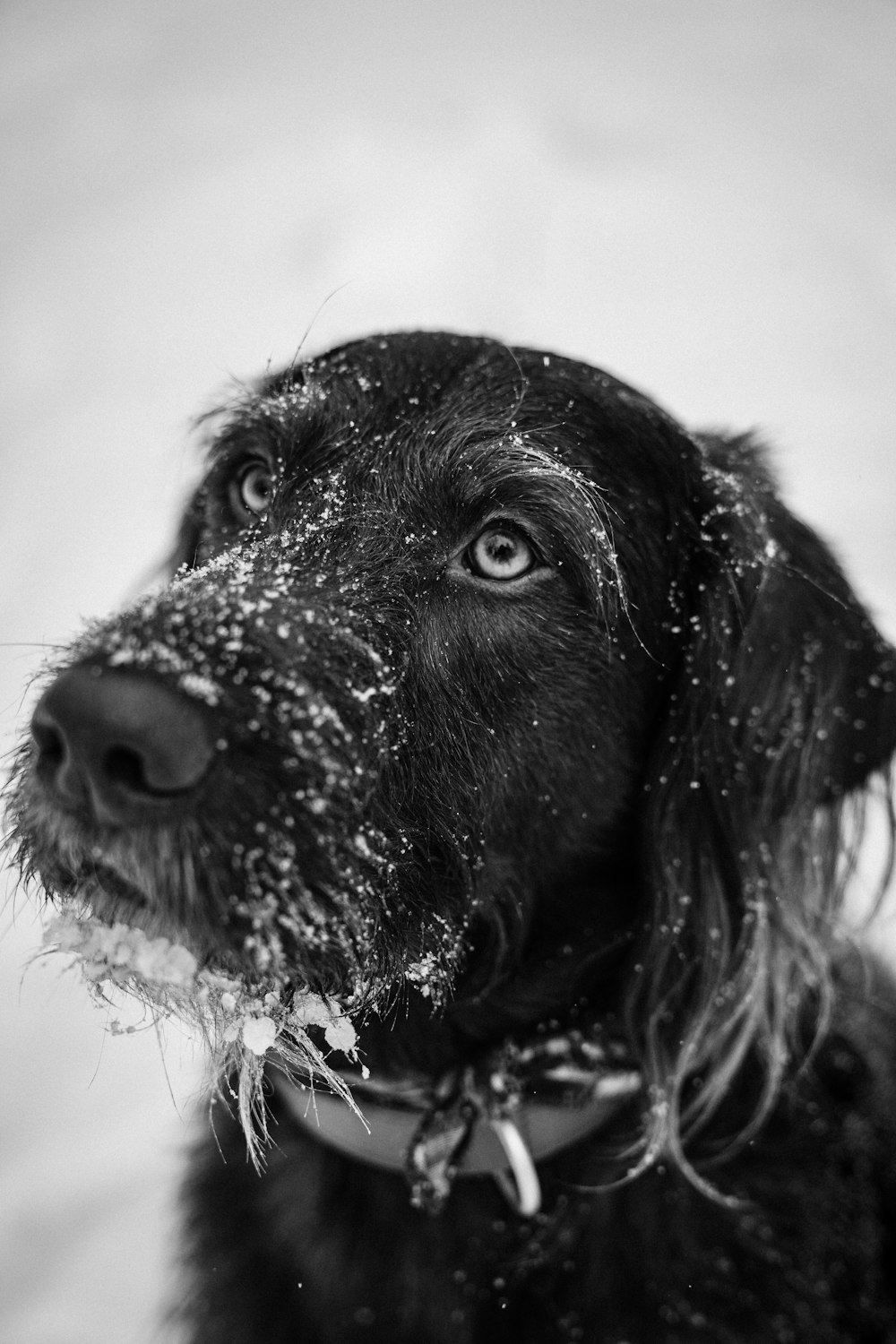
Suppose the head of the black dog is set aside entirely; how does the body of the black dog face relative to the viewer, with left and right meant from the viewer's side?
facing the viewer and to the left of the viewer
